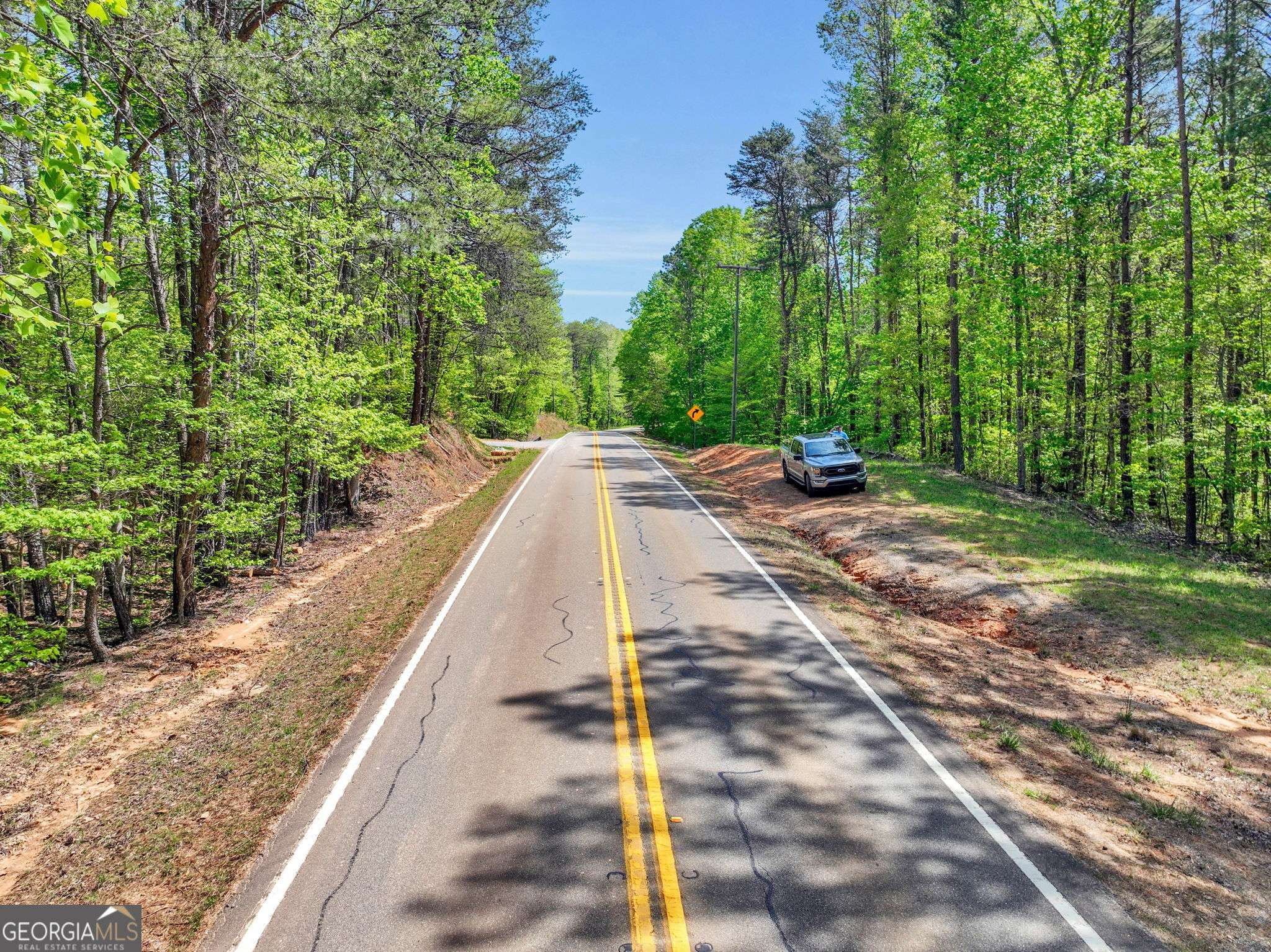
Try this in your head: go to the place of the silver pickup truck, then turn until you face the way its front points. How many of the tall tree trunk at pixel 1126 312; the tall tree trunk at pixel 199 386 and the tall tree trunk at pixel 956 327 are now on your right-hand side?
1

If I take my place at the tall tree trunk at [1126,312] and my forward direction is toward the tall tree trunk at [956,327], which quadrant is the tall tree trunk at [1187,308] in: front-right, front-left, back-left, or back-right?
back-left

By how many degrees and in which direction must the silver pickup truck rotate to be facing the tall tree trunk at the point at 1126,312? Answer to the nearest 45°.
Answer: approximately 45° to its left

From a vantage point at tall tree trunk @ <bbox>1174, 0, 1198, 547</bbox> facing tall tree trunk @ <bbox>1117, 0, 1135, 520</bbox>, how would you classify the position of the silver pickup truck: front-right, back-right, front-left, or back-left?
front-left

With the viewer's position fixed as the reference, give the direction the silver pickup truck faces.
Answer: facing the viewer and to the right of the viewer

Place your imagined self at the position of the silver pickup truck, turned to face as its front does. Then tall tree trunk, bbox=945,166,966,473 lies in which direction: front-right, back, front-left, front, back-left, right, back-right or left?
left

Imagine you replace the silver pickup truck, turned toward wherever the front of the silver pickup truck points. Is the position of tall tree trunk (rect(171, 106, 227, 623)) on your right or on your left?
on your right

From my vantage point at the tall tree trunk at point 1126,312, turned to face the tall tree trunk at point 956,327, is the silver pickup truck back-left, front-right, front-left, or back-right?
front-left
